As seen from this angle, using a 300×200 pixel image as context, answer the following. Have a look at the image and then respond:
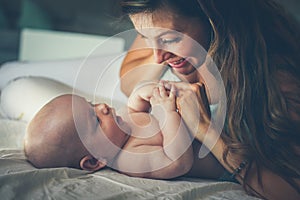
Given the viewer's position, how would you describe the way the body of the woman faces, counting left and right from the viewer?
facing the viewer and to the left of the viewer

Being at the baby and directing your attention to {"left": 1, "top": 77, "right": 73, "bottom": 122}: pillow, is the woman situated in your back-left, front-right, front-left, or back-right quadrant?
back-right
